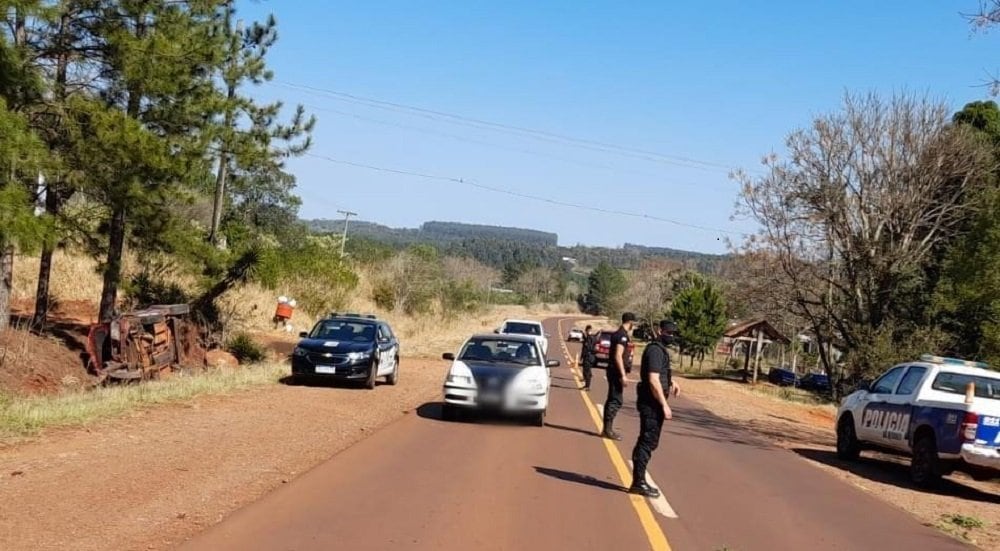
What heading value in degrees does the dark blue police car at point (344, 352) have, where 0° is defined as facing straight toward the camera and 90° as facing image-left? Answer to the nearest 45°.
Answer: approximately 45°

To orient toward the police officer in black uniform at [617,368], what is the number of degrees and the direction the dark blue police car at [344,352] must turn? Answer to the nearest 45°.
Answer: approximately 90° to its left

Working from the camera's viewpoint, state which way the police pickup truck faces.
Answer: facing away from the viewer and to the left of the viewer

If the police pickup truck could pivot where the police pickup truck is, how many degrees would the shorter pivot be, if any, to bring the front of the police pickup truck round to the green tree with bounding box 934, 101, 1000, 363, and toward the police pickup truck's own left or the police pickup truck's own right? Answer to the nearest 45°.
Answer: approximately 45° to the police pickup truck's own right

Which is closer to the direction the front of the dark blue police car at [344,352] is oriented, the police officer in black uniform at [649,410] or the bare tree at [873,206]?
the police officer in black uniform

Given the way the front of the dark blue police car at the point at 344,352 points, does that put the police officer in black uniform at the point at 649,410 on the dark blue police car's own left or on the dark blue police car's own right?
on the dark blue police car's own left
